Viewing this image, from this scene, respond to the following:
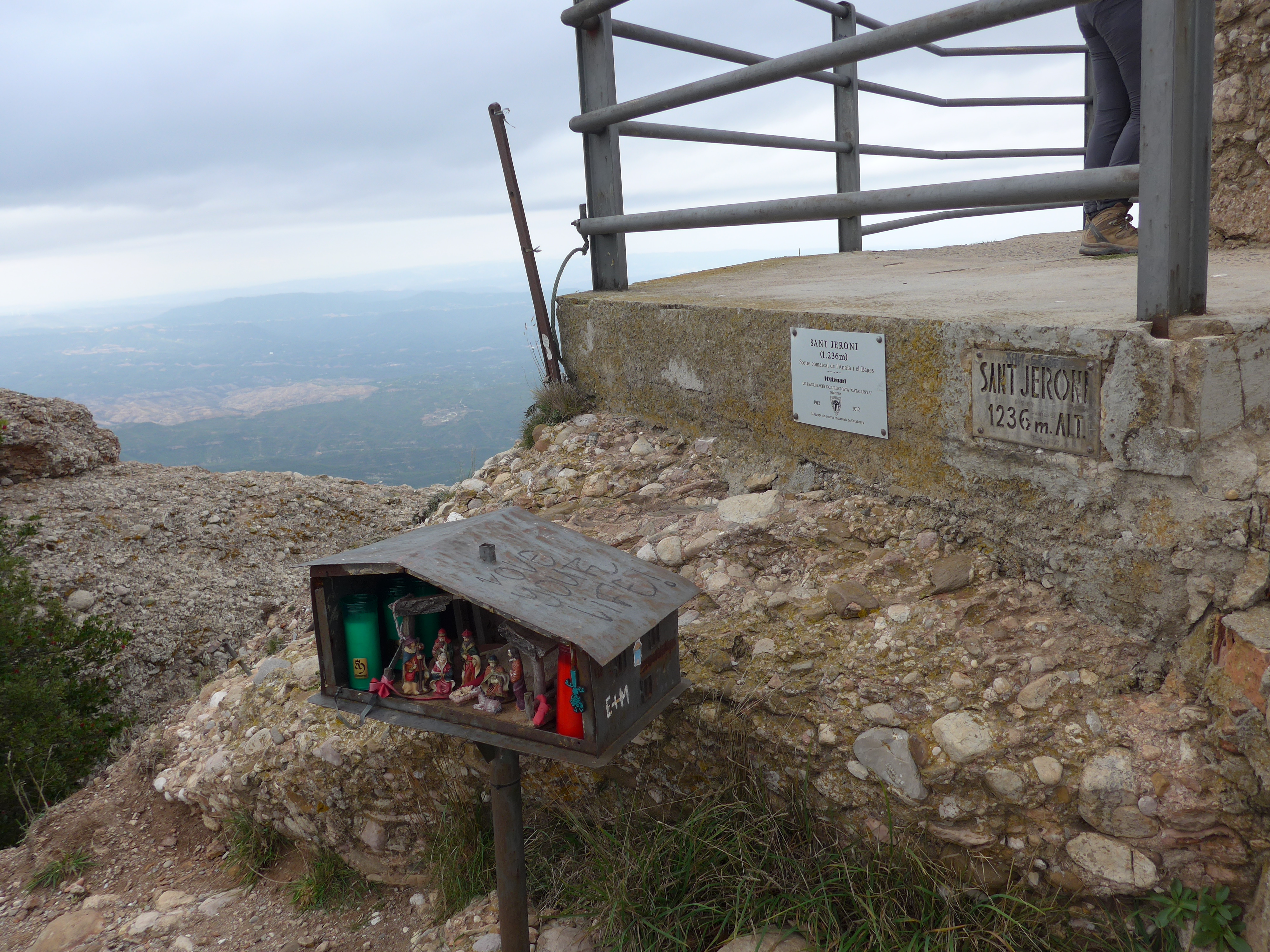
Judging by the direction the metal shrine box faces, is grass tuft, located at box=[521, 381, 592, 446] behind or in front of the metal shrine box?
behind

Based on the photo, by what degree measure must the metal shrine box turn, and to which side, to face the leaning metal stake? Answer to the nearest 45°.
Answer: approximately 135° to its right

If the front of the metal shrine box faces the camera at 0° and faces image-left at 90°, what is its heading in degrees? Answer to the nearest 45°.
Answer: approximately 45°

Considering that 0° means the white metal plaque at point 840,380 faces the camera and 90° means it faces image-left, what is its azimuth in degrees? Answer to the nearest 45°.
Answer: approximately 45°

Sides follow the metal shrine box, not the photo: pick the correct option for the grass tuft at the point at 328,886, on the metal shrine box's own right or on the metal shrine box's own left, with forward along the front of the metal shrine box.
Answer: on the metal shrine box's own right

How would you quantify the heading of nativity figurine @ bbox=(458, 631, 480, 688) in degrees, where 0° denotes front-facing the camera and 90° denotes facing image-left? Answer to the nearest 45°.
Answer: approximately 45°

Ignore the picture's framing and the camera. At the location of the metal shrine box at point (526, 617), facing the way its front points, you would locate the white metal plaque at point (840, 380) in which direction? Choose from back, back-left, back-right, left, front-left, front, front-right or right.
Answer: back
